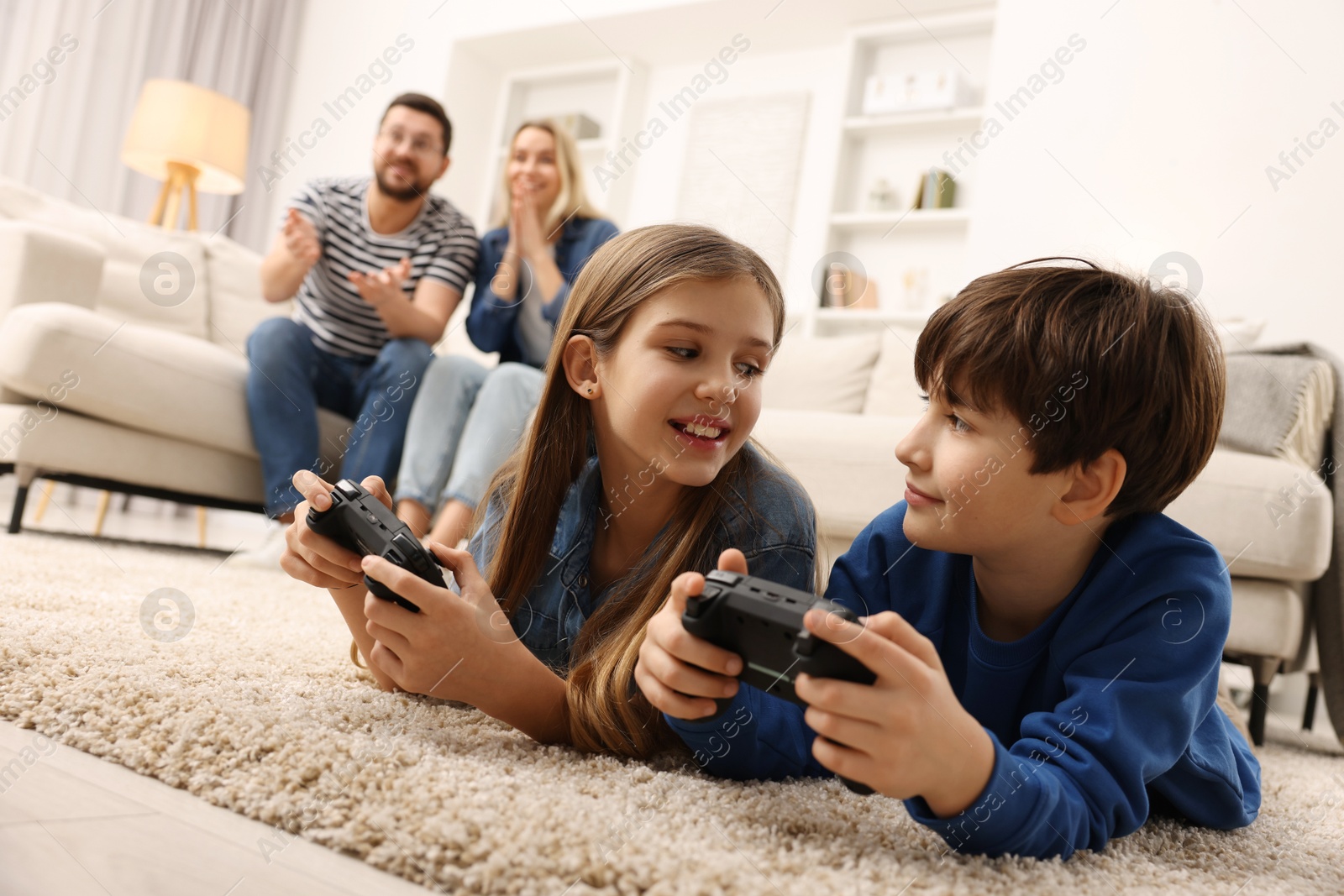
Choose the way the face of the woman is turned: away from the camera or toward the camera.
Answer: toward the camera

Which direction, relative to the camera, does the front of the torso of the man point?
toward the camera

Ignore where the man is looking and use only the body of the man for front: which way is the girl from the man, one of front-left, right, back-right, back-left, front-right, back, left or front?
front

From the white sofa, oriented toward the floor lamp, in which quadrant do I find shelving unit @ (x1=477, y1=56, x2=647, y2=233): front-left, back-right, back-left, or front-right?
front-right

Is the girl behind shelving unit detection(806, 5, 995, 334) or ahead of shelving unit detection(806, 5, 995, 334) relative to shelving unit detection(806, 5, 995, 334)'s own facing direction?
ahead

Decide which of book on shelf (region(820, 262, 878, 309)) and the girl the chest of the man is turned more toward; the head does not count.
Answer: the girl

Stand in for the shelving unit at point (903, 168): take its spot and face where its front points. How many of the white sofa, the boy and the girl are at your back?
0

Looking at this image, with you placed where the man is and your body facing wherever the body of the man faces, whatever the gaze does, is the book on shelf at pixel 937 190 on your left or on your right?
on your left

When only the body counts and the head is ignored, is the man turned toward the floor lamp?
no

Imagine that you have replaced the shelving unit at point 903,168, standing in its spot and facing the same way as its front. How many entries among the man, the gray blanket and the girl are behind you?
0

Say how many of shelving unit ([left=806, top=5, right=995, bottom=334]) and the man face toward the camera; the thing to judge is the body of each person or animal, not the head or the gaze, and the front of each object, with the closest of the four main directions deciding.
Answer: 2

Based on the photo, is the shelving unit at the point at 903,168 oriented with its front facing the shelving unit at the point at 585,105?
no

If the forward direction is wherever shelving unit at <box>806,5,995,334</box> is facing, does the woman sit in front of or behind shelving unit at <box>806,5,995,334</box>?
in front

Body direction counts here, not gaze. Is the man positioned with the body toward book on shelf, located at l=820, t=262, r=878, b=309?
no

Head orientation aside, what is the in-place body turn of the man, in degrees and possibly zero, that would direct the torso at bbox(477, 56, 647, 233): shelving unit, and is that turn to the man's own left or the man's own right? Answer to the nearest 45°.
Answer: approximately 180°
